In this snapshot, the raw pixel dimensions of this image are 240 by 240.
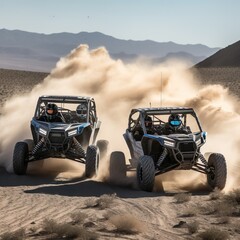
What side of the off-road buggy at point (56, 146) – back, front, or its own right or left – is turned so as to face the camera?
front

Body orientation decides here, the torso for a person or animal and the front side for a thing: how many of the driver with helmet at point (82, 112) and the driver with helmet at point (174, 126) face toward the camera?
2

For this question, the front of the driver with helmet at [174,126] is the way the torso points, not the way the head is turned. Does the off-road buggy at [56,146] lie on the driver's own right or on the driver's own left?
on the driver's own right

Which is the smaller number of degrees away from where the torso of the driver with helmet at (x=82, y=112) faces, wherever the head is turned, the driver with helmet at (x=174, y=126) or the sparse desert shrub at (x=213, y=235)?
the sparse desert shrub

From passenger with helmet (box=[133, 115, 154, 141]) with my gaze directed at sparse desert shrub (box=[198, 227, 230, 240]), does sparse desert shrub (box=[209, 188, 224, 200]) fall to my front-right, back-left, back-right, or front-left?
front-left

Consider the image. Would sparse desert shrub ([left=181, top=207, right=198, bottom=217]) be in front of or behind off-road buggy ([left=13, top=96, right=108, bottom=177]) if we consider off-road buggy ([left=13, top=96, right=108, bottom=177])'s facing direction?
in front

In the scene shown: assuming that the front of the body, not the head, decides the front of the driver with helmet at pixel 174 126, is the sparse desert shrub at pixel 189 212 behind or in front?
in front

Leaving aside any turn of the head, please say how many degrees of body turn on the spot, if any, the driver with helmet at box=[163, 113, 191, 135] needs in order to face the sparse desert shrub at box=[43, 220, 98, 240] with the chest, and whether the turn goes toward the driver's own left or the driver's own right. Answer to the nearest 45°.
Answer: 0° — they already face it

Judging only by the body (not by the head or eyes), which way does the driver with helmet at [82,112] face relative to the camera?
toward the camera

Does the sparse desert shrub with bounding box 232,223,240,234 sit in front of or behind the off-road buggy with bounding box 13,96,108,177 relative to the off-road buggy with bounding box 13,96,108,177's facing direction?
in front

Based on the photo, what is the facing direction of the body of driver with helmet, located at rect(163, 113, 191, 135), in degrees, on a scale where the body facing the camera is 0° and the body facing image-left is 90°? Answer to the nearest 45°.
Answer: approximately 0°
